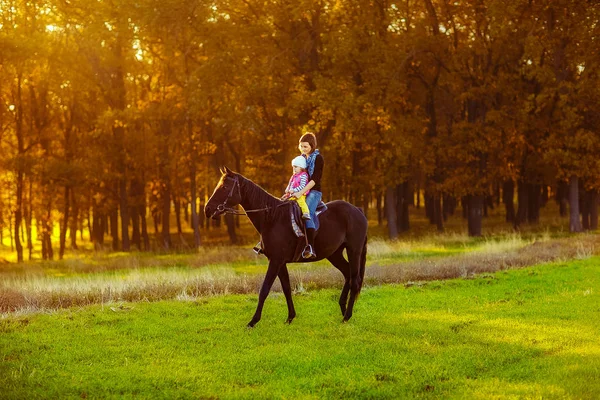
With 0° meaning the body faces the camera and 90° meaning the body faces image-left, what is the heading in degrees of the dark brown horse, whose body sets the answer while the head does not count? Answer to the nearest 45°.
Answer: approximately 90°
